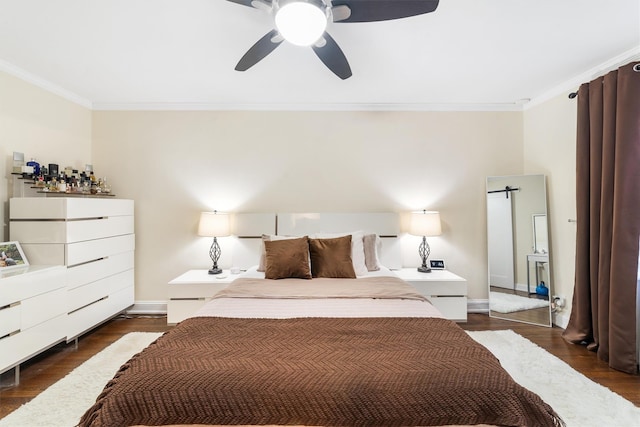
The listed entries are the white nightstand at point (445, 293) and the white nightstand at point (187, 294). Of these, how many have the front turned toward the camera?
2

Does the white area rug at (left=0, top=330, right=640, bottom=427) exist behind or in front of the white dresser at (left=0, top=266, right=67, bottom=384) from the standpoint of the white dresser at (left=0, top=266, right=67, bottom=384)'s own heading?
in front

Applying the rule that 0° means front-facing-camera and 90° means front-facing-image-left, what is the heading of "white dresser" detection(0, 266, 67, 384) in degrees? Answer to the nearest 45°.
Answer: approximately 315°

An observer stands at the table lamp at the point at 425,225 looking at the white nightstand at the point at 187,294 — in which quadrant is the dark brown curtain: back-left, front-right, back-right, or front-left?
back-left

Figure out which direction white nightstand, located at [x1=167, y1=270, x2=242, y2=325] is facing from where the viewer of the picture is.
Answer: facing the viewer

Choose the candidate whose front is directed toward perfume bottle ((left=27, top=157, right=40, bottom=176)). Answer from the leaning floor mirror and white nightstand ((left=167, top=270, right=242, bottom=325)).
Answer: the leaning floor mirror

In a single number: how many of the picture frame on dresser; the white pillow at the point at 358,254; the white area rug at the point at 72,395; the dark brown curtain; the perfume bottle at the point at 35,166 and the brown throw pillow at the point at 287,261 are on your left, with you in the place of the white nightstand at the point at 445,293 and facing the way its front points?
1

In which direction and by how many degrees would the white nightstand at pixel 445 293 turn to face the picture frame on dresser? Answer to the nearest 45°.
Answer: approximately 45° to its right

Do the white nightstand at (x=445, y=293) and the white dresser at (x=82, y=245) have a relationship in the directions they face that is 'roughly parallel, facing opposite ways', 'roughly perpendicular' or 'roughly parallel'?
roughly perpendicular

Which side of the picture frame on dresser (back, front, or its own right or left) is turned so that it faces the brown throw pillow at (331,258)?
front

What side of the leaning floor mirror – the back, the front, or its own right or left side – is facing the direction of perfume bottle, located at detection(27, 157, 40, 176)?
front

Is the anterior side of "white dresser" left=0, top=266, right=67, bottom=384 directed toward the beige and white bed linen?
yes

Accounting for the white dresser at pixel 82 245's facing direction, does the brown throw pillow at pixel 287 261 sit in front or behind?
in front

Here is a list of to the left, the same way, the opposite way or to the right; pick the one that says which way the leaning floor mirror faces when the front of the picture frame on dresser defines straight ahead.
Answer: to the right

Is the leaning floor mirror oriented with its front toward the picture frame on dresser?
no

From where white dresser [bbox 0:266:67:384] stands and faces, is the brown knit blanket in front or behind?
in front

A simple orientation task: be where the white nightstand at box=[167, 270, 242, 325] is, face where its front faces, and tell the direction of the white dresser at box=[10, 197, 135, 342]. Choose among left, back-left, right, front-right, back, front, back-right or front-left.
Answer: right

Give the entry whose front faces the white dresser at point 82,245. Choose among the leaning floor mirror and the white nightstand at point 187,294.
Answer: the leaning floor mirror

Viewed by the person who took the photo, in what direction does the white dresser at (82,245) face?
facing the viewer and to the right of the viewer
